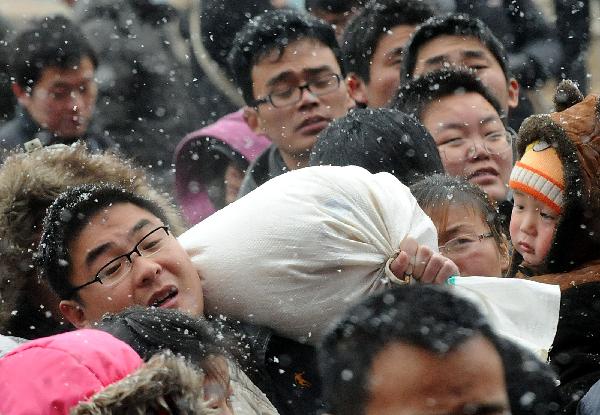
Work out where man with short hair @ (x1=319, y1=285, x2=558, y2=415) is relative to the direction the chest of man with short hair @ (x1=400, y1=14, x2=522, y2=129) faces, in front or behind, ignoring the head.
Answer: in front

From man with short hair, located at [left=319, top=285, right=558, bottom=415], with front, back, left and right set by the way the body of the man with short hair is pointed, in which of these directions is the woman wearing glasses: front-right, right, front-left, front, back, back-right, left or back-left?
back-left

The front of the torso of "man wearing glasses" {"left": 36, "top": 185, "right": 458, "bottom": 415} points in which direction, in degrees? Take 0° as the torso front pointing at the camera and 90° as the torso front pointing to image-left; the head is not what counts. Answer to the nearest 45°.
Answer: approximately 315°

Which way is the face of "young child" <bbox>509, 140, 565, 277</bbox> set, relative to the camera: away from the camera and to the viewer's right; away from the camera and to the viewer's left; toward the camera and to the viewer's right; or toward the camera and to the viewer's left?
toward the camera and to the viewer's left

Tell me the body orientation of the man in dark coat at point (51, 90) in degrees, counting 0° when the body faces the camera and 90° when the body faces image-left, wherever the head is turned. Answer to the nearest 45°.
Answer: approximately 315°

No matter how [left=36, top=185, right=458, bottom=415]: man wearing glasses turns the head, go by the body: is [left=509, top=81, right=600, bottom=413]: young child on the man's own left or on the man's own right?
on the man's own left

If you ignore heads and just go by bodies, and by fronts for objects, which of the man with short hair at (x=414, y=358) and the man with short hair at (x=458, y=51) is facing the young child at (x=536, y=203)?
the man with short hair at (x=458, y=51)
